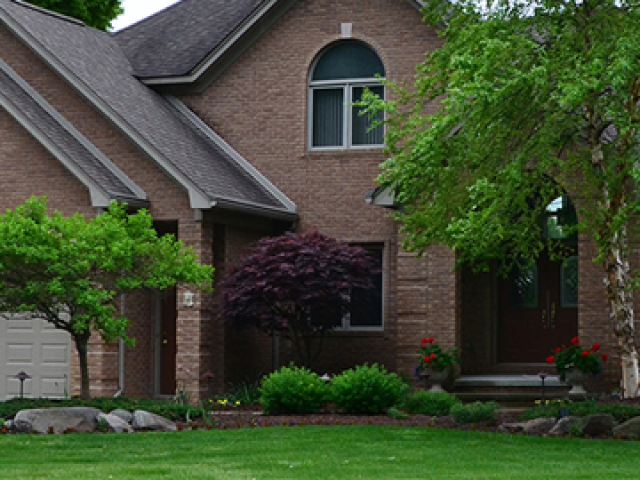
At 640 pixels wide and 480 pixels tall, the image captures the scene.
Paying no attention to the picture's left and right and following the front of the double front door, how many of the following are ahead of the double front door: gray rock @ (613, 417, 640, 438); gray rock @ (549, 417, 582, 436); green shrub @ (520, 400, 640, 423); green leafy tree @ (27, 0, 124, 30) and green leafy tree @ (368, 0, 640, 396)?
4

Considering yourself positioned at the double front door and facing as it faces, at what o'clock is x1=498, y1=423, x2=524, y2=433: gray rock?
The gray rock is roughly at 12 o'clock from the double front door.

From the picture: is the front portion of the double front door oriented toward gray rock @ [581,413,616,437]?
yes

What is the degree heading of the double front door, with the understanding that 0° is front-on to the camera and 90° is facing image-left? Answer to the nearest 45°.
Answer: approximately 0°

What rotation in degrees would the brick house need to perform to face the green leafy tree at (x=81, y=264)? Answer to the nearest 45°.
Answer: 0° — it already faces it

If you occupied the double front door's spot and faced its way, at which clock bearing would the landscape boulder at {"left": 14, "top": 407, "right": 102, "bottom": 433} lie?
The landscape boulder is roughly at 1 o'clock from the double front door.

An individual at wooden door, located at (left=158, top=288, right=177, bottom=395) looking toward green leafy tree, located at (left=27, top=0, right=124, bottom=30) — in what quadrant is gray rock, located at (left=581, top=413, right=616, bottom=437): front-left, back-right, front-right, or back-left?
back-right

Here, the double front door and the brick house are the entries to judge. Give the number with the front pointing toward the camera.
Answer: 2
